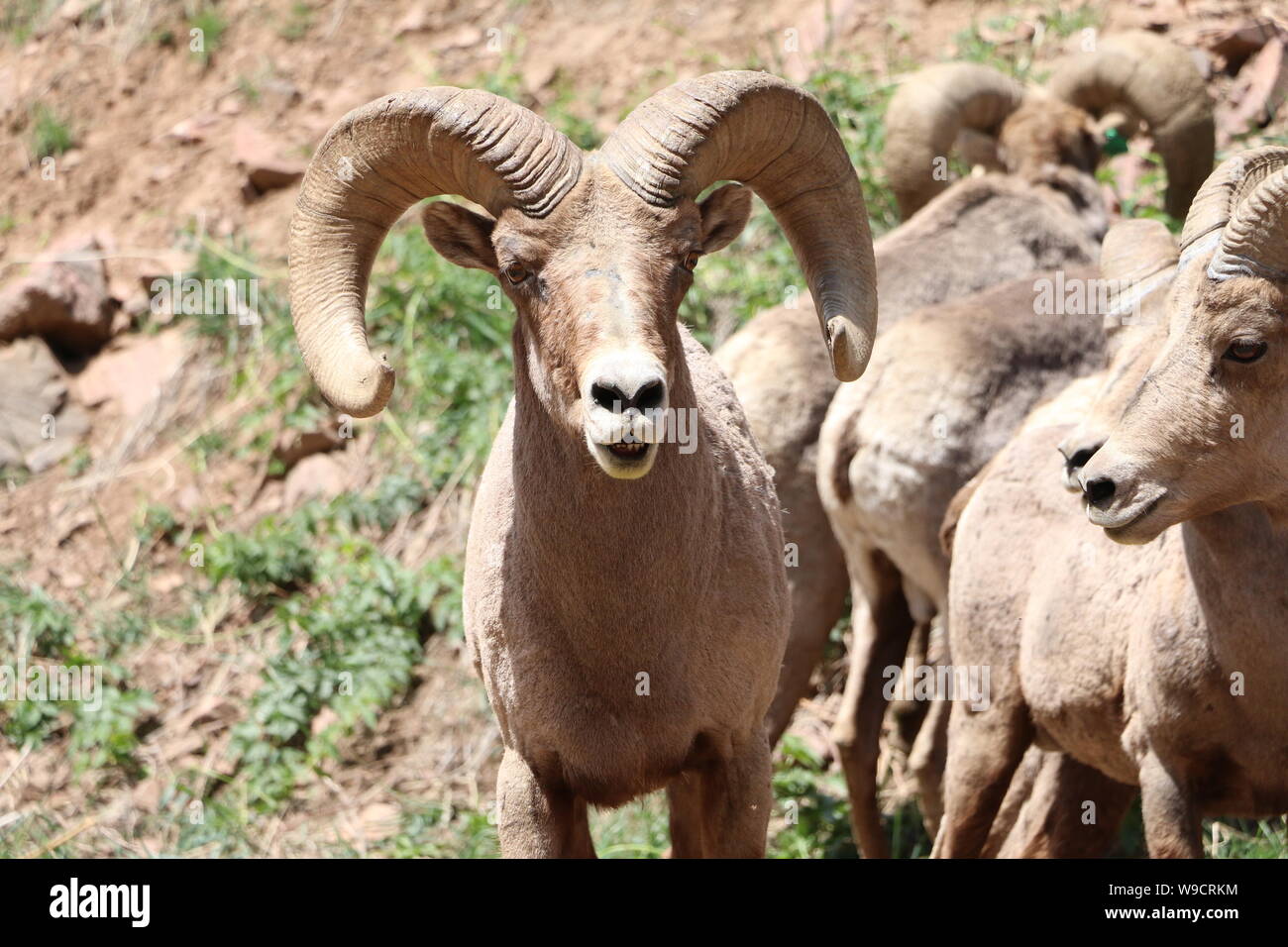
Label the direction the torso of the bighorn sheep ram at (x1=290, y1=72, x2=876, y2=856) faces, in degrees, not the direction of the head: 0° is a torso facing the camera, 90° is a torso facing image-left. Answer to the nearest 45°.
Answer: approximately 0°

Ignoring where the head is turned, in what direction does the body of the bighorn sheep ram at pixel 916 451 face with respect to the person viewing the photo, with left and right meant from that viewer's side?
facing away from the viewer and to the right of the viewer

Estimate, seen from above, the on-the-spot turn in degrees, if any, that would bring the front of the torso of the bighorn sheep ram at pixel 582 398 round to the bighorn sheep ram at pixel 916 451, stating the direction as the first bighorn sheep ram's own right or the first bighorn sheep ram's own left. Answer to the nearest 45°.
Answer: approximately 135° to the first bighorn sheep ram's own left

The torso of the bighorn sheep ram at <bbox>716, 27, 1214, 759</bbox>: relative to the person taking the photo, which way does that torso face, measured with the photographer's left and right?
facing away from the viewer and to the right of the viewer

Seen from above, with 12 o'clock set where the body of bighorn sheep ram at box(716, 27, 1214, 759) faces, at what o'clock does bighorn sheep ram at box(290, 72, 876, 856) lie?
bighorn sheep ram at box(290, 72, 876, 856) is roughly at 5 o'clock from bighorn sheep ram at box(716, 27, 1214, 759).
